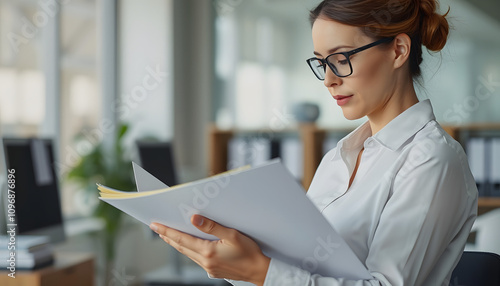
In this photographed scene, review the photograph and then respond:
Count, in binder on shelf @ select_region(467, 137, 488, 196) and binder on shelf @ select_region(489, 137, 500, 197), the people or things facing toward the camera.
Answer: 2

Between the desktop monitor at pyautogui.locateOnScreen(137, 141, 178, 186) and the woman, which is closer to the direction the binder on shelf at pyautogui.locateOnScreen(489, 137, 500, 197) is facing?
the woman

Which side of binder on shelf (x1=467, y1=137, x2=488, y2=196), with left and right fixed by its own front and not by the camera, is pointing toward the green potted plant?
right

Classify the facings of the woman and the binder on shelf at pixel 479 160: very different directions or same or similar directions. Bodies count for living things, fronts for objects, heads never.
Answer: same or similar directions

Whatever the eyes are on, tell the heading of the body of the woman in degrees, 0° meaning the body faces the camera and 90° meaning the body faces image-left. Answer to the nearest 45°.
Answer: approximately 45°

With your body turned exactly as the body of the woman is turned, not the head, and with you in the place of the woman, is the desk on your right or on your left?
on your right

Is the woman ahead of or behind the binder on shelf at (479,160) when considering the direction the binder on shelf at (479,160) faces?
ahead

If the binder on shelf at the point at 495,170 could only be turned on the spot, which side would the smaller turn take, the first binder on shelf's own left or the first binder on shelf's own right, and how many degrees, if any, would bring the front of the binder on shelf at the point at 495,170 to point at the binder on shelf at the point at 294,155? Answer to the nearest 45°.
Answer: approximately 90° to the first binder on shelf's own right

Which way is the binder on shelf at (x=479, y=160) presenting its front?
toward the camera

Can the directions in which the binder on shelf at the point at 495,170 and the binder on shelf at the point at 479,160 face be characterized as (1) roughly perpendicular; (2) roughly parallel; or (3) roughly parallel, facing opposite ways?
roughly parallel

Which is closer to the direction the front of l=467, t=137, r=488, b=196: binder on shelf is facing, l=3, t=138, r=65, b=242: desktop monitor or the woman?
the woman

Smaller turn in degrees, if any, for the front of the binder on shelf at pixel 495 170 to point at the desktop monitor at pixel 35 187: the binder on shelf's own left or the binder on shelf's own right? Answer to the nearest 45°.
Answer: approximately 45° to the binder on shelf's own right
